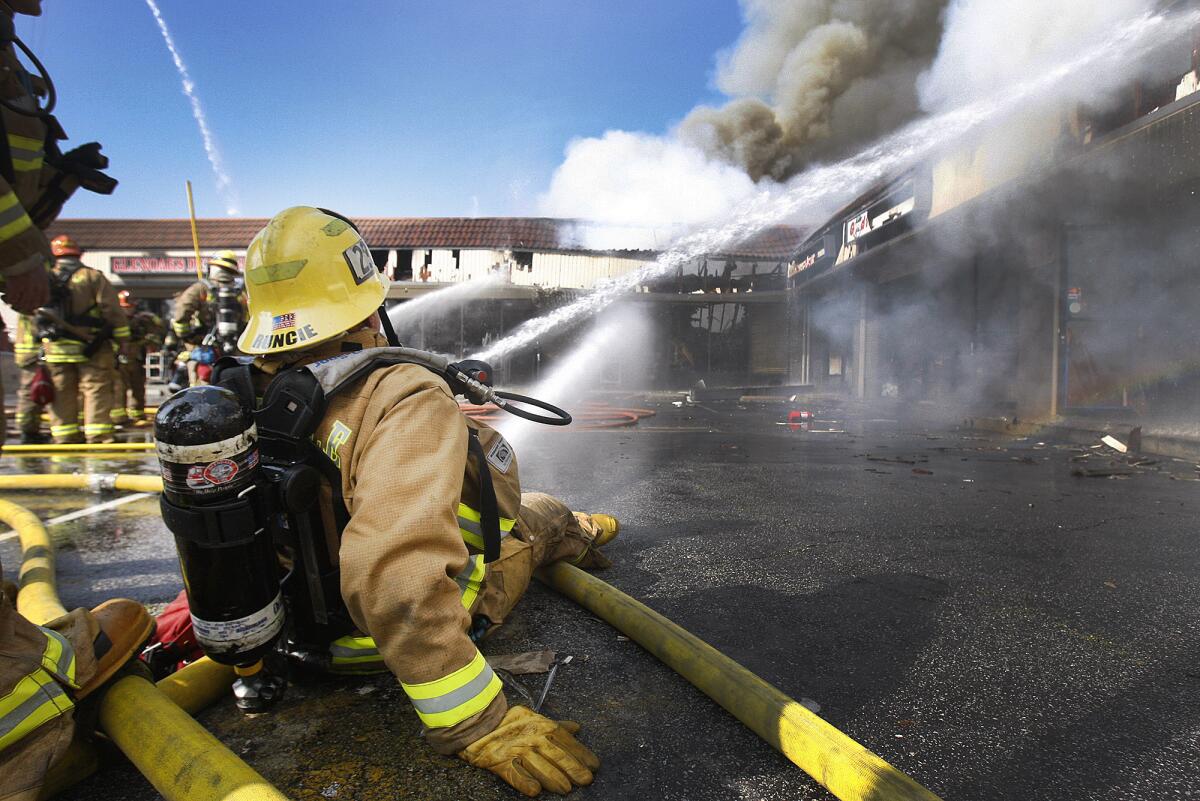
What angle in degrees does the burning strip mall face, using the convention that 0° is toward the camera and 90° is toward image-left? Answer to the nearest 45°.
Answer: approximately 45°

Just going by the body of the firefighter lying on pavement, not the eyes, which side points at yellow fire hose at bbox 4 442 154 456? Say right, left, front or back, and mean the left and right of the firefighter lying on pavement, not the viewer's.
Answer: left

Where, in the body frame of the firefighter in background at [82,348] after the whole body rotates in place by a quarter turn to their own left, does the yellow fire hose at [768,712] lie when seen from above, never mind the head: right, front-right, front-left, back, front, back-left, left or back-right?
left

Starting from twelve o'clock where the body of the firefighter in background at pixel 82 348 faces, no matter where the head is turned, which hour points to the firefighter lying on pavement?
The firefighter lying on pavement is roughly at 6 o'clock from the firefighter in background.

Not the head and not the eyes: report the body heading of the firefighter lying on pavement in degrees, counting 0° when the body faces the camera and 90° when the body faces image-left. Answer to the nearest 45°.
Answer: approximately 225°

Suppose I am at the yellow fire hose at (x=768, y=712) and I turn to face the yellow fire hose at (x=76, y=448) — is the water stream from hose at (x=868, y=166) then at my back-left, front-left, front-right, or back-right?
front-right

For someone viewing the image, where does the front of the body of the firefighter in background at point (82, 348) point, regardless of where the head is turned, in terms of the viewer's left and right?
facing away from the viewer

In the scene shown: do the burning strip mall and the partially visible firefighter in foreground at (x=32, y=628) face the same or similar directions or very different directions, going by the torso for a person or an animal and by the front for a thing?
very different directions

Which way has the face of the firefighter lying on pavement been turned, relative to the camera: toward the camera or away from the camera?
away from the camera

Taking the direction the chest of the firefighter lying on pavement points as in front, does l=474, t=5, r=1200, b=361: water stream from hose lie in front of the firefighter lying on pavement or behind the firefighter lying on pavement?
in front
